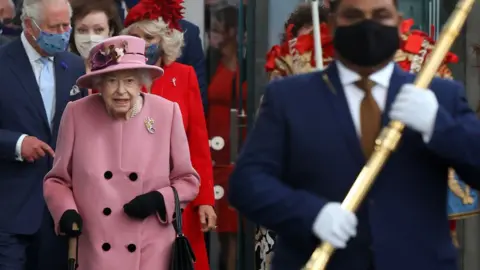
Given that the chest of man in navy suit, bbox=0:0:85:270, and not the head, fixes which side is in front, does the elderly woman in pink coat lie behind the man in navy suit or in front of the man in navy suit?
in front

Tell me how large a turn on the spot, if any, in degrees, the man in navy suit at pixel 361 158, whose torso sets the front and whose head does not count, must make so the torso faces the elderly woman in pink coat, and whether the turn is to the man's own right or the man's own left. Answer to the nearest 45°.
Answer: approximately 135° to the man's own right

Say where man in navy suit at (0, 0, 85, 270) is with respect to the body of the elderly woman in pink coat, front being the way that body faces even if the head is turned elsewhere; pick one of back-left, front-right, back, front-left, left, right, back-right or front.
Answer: back-right

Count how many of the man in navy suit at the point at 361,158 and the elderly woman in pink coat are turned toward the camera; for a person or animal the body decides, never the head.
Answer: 2

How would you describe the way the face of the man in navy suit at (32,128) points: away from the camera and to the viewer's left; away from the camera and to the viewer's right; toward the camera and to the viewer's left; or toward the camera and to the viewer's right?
toward the camera and to the viewer's right

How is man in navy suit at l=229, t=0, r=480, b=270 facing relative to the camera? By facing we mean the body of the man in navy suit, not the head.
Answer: toward the camera
